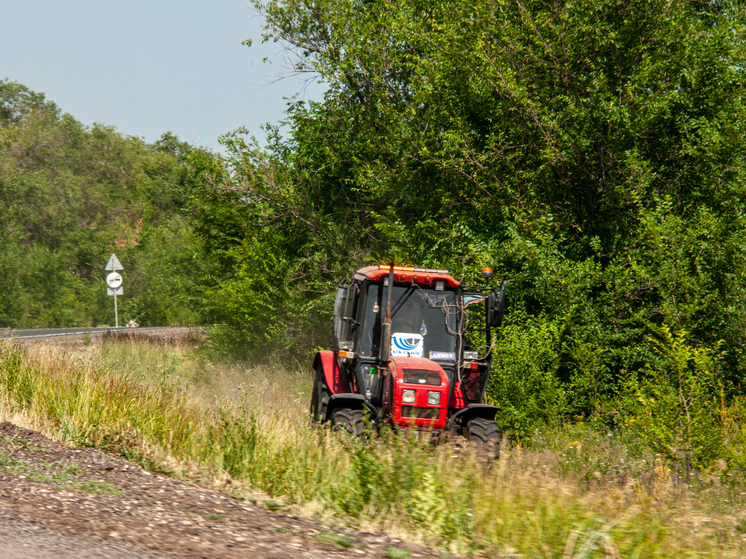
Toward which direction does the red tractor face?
toward the camera

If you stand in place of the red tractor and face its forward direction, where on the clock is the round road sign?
The round road sign is roughly at 5 o'clock from the red tractor.
